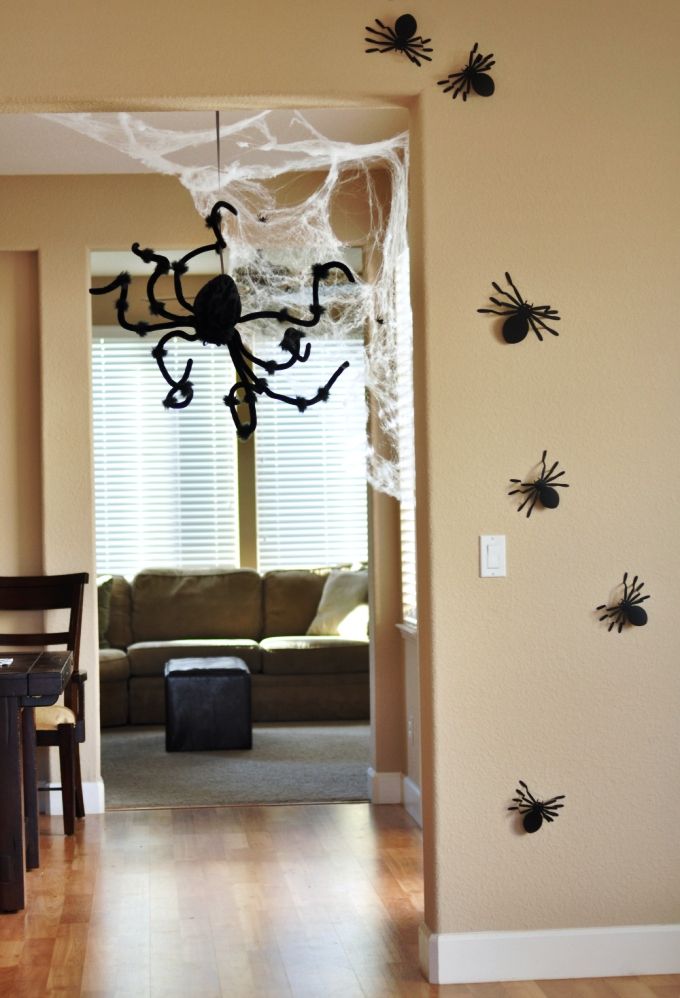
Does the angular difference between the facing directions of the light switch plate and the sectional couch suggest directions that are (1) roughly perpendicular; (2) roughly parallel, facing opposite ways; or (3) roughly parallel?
roughly parallel

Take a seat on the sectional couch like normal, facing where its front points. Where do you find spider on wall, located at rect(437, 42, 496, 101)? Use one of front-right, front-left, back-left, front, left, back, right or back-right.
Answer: front

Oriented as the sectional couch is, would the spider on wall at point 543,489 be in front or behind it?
in front

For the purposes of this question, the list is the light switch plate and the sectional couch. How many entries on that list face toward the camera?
2

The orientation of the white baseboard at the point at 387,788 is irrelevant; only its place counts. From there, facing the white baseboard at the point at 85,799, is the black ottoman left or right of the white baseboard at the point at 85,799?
right

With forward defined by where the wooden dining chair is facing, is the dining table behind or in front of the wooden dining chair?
in front

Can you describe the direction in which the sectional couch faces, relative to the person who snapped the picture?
facing the viewer
